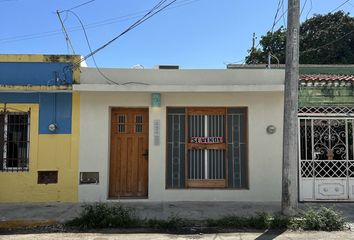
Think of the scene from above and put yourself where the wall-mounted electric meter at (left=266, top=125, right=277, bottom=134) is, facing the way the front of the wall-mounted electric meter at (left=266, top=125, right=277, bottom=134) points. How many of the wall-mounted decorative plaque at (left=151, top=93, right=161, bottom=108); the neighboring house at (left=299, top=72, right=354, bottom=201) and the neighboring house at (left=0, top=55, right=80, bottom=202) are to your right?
2

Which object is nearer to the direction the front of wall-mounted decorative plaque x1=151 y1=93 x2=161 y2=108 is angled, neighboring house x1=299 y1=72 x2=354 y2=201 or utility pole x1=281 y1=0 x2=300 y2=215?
the utility pole

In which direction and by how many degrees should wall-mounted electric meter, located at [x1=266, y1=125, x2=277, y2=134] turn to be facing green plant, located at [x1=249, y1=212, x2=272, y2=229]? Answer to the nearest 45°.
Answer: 0° — it already faces it

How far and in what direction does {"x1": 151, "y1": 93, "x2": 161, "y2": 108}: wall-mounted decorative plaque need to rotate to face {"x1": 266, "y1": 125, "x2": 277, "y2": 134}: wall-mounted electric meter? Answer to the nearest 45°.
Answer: approximately 90° to its left

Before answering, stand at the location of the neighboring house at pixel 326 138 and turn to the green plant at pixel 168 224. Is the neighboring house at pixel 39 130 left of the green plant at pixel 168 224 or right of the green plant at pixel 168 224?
right

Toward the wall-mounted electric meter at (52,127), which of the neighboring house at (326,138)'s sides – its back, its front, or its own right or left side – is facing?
right
